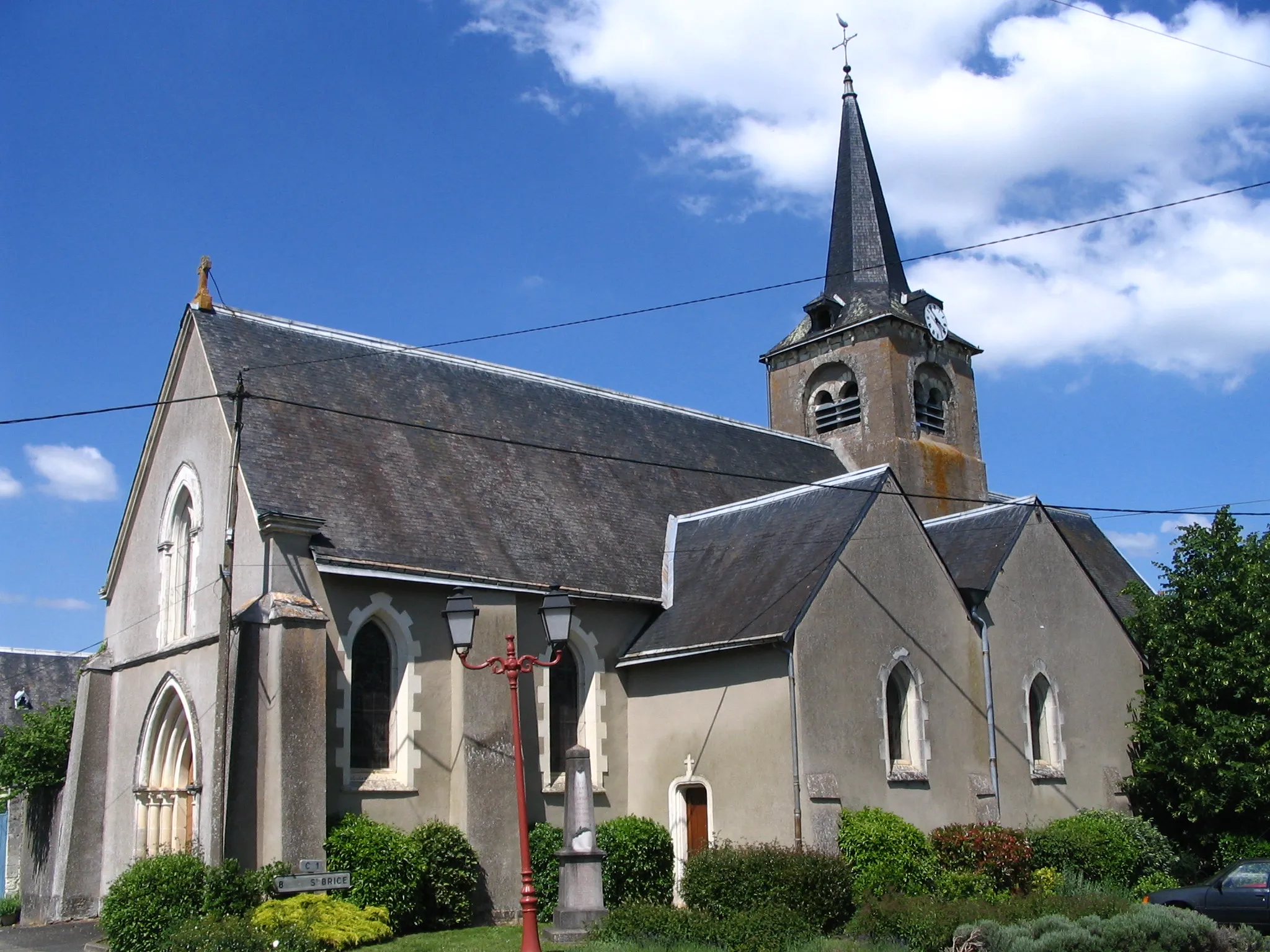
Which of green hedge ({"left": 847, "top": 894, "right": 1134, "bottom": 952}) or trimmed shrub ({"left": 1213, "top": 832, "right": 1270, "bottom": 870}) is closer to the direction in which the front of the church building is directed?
the green hedge

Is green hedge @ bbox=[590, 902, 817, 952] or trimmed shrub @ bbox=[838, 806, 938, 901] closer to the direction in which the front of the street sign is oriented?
the green hedge

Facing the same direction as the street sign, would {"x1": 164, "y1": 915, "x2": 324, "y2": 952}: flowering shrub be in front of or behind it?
in front

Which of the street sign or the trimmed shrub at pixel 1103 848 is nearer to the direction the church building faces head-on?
the street sign

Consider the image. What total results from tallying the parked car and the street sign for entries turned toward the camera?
1

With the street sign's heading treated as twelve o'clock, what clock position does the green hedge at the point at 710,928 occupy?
The green hedge is roughly at 10 o'clock from the street sign.

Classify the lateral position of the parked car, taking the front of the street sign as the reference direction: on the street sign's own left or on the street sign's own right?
on the street sign's own left

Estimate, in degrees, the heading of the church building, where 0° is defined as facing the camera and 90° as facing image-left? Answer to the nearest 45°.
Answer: approximately 45°

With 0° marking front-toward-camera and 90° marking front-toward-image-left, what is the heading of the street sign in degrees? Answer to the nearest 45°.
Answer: approximately 0°
